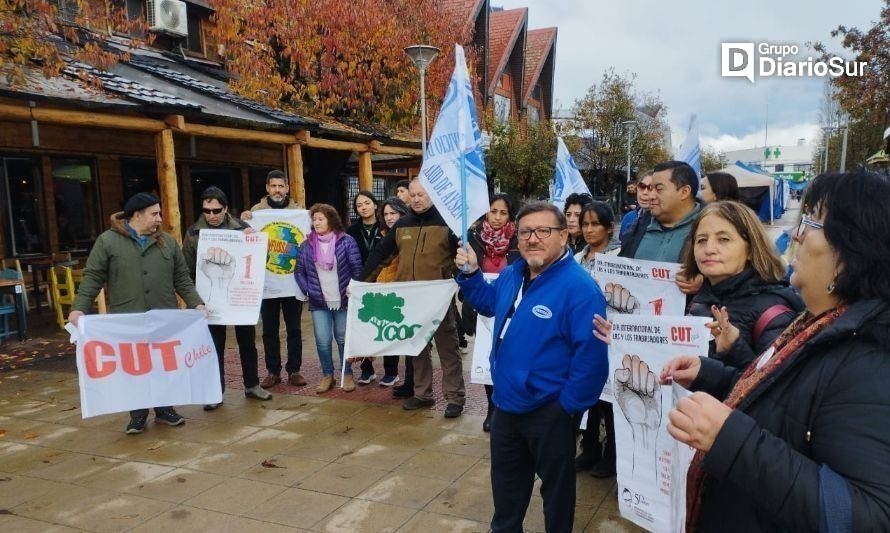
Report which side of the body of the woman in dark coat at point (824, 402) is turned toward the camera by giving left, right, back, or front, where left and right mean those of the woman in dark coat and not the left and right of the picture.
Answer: left

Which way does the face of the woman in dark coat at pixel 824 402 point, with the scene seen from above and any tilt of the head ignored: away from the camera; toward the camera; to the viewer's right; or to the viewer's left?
to the viewer's left

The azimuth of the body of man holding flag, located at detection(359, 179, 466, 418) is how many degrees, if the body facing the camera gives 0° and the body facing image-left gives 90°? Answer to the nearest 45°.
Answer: approximately 45°

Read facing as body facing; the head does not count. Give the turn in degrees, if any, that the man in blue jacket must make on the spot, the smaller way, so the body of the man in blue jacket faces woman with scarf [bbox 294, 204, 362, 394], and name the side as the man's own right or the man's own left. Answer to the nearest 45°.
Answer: approximately 90° to the man's own right

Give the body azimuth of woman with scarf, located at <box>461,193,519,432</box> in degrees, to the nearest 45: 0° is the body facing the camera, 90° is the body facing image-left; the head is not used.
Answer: approximately 0°

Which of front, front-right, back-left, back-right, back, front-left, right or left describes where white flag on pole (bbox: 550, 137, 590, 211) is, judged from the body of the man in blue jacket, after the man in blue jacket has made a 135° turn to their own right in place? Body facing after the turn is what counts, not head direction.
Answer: front
